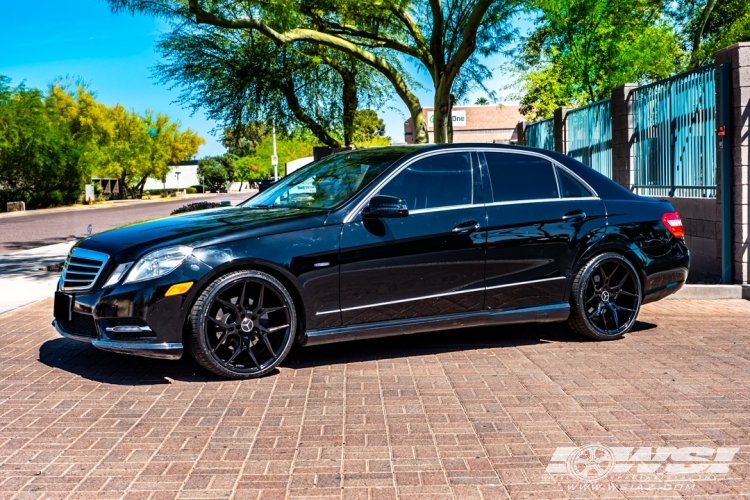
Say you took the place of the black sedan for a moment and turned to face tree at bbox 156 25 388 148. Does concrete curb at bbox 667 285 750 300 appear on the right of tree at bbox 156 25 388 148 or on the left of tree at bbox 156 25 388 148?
right

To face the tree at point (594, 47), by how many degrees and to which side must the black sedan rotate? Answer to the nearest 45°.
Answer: approximately 135° to its right

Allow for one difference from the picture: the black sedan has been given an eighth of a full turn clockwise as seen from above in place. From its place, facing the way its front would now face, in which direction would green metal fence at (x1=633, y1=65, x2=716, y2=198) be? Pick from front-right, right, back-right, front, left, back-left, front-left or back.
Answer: back-right

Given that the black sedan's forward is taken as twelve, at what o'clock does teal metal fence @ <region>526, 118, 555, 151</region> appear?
The teal metal fence is roughly at 5 o'clock from the black sedan.

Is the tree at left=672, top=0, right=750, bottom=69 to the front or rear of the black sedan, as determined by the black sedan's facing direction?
to the rear

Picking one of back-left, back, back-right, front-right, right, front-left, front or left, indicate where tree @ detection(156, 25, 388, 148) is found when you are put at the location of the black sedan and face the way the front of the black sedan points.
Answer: back-right

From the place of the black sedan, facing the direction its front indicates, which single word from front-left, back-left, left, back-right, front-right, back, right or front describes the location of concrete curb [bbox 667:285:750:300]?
back

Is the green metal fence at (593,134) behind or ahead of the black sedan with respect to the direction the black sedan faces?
behind

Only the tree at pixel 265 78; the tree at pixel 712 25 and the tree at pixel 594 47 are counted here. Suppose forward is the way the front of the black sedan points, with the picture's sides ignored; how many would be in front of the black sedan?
0

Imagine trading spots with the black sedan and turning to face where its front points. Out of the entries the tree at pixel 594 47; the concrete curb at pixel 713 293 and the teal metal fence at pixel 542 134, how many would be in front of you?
0

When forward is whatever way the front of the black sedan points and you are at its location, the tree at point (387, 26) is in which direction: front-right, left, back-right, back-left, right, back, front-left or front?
back-right

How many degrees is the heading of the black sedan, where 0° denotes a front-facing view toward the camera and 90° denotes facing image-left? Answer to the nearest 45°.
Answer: approximately 45°
